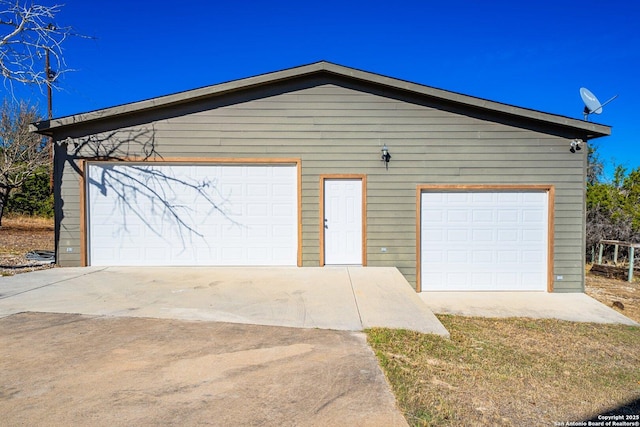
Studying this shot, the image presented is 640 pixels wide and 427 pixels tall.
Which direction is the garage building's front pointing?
toward the camera

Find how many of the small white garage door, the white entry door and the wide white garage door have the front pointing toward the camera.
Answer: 3

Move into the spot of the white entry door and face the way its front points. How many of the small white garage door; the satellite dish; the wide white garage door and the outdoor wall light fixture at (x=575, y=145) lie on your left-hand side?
3

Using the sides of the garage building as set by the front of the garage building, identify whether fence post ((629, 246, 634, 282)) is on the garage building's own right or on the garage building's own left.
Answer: on the garage building's own left

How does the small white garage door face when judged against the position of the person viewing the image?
facing the viewer

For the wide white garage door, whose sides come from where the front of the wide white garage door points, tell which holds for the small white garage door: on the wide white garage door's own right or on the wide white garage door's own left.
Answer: on the wide white garage door's own left

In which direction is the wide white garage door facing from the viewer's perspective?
toward the camera

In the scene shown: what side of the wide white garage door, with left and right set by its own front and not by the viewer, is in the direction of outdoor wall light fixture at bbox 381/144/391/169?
left

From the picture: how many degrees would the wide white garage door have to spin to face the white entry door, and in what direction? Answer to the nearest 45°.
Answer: approximately 90° to its left
